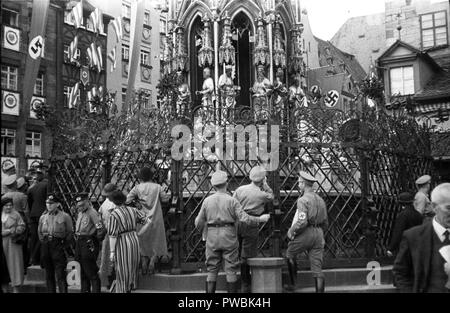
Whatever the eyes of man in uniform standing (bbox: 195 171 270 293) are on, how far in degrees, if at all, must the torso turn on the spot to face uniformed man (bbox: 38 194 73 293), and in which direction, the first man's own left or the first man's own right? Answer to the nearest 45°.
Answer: approximately 90° to the first man's own left

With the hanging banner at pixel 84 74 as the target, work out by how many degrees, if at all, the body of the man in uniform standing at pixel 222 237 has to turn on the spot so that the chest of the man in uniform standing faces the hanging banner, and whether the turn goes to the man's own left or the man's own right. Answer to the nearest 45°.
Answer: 0° — they already face it

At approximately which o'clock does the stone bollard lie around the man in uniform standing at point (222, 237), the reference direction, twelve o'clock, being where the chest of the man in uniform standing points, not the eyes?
The stone bollard is roughly at 2 o'clock from the man in uniform standing.

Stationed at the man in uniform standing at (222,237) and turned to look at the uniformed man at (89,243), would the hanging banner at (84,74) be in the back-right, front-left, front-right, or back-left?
front-right

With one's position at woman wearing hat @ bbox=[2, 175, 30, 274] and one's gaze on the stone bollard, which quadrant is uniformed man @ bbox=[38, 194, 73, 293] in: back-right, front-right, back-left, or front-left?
front-right

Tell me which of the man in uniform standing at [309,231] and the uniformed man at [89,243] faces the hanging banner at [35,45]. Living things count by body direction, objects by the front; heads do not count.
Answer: the man in uniform standing

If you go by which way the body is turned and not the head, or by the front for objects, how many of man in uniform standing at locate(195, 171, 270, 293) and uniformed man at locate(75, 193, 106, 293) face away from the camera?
1

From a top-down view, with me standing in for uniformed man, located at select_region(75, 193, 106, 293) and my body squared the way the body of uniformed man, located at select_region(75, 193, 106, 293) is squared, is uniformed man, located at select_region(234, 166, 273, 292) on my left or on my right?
on my left

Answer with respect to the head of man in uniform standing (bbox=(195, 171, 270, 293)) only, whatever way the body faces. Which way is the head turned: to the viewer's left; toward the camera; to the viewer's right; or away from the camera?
away from the camera

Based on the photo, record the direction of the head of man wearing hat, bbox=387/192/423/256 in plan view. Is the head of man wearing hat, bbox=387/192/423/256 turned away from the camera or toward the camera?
away from the camera

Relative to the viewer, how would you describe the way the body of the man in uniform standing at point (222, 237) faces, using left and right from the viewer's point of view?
facing away from the viewer

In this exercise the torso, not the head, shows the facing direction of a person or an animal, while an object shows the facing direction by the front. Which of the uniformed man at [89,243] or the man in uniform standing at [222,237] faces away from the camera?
the man in uniform standing

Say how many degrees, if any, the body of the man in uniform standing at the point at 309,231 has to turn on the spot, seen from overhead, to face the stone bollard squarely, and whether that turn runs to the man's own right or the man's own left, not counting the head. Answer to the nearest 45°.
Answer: approximately 45° to the man's own left
